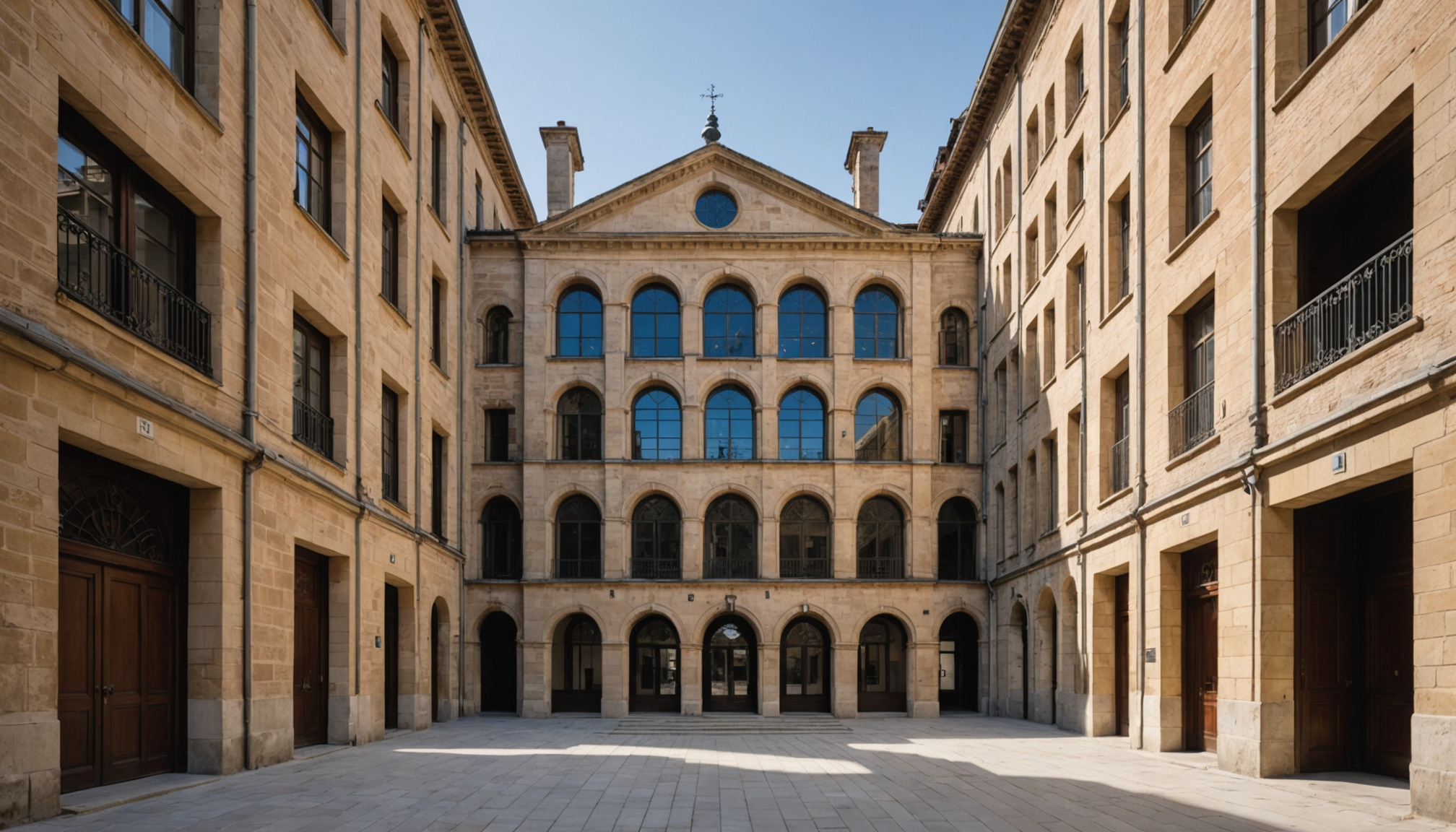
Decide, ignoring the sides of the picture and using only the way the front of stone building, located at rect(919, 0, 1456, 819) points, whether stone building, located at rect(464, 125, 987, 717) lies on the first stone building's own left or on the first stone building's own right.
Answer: on the first stone building's own right

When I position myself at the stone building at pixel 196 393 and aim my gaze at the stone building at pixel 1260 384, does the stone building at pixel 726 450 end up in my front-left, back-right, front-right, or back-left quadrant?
front-left

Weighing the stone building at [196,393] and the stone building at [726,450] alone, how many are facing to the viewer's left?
0

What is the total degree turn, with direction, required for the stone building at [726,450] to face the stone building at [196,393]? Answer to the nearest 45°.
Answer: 0° — it already faces it

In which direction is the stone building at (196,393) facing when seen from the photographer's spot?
facing the viewer and to the right of the viewer

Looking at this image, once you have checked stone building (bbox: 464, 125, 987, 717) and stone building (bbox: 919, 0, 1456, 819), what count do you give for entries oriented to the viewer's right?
0

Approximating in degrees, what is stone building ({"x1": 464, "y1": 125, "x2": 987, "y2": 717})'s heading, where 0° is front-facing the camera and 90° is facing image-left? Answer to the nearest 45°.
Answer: approximately 0°

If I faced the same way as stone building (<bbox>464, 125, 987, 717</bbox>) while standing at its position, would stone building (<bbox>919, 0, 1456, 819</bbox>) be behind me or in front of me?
in front

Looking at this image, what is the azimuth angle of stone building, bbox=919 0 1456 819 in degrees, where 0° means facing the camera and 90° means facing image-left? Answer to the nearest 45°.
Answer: approximately 45°

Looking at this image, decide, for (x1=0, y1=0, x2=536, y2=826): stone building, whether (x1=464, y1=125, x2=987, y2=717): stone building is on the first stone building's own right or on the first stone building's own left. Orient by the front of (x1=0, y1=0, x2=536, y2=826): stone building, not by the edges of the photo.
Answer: on the first stone building's own left

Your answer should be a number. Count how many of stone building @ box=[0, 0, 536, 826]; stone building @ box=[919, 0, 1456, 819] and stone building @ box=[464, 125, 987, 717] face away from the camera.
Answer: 0
